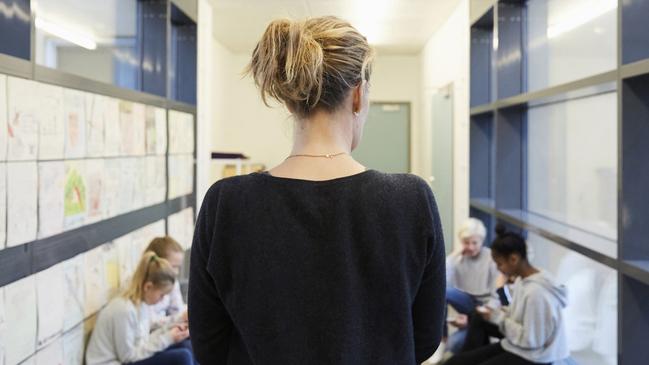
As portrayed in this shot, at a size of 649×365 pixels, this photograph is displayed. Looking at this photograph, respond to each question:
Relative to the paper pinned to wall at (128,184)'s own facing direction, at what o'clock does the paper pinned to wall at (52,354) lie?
the paper pinned to wall at (52,354) is roughly at 2 o'clock from the paper pinned to wall at (128,184).

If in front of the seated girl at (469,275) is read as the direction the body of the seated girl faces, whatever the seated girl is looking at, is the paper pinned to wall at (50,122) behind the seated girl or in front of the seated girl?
in front

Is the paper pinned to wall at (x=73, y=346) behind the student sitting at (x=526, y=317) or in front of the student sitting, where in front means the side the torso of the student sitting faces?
in front

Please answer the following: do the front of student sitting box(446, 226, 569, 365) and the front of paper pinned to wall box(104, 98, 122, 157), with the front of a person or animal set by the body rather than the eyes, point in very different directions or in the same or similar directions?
very different directions

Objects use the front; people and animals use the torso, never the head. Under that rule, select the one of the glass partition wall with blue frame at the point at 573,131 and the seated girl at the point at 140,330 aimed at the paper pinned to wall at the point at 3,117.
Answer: the glass partition wall with blue frame

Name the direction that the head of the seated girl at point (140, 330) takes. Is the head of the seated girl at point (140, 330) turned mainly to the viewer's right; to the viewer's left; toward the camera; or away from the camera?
to the viewer's right

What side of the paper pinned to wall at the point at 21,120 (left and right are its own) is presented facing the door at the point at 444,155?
left

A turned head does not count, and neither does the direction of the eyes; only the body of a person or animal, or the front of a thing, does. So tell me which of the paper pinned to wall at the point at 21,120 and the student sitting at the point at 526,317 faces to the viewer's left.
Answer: the student sitting

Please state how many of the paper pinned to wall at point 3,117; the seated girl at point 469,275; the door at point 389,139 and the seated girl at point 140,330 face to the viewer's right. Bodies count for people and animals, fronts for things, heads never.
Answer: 2

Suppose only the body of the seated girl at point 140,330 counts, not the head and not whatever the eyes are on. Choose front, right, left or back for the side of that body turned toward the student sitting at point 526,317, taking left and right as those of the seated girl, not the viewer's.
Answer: front

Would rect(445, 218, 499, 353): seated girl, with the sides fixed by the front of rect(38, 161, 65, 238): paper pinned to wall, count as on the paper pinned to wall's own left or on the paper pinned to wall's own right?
on the paper pinned to wall's own left

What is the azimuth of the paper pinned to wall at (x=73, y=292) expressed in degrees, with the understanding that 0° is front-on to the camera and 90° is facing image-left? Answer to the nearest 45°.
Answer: approximately 315°

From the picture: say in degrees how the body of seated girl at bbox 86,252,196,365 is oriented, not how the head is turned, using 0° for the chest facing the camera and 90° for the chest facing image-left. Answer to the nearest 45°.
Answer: approximately 270°

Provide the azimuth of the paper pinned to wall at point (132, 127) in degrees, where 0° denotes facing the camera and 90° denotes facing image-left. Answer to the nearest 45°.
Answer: approximately 315°

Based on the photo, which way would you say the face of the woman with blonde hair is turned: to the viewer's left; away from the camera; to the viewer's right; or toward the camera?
away from the camera
